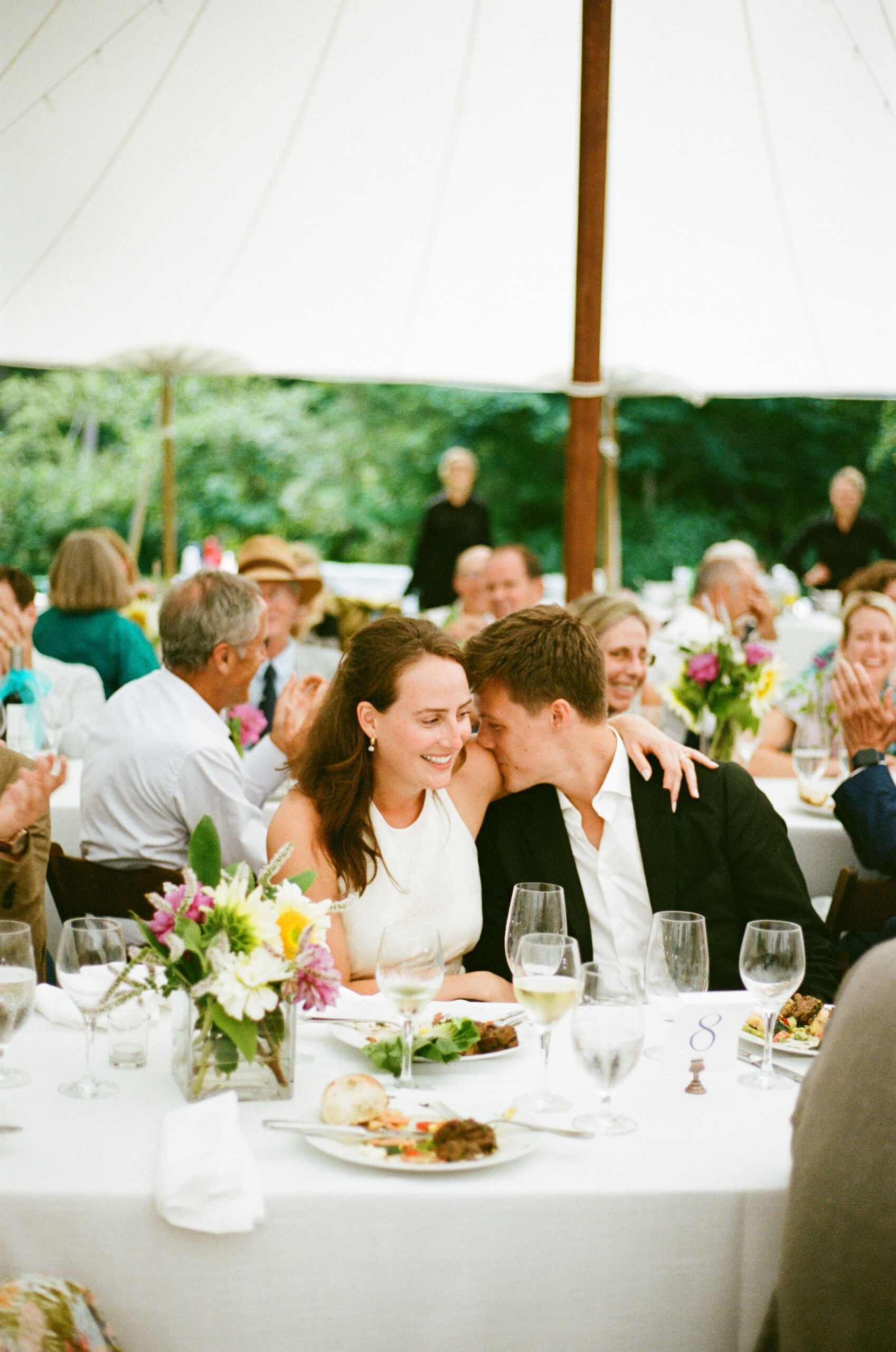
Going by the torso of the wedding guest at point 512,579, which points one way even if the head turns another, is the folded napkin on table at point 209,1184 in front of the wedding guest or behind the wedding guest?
in front

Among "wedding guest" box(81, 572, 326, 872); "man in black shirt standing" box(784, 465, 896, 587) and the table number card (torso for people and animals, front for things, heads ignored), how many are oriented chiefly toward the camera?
2

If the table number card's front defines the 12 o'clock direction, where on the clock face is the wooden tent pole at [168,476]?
The wooden tent pole is roughly at 5 o'clock from the table number card.

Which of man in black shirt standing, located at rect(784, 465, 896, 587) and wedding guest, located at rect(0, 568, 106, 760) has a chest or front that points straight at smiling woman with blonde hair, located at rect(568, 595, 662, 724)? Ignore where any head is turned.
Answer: the man in black shirt standing

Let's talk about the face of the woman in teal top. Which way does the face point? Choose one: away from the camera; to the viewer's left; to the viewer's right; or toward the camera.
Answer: away from the camera

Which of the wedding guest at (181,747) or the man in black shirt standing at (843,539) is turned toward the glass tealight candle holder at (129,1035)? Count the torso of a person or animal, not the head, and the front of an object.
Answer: the man in black shirt standing

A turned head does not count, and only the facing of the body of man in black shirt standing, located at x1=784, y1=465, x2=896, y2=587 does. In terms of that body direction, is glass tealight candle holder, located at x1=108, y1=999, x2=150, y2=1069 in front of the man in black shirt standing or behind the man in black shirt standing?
in front

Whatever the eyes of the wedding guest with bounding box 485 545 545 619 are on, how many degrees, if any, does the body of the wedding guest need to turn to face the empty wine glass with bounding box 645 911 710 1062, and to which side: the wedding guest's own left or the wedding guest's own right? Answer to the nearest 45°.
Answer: approximately 45° to the wedding guest's own left

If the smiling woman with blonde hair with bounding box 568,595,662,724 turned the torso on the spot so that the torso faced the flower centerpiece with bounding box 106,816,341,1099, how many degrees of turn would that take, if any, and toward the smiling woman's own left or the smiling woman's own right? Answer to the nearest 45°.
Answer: approximately 45° to the smiling woman's own right

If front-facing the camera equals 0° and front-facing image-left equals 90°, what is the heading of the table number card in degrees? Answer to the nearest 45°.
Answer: approximately 0°
